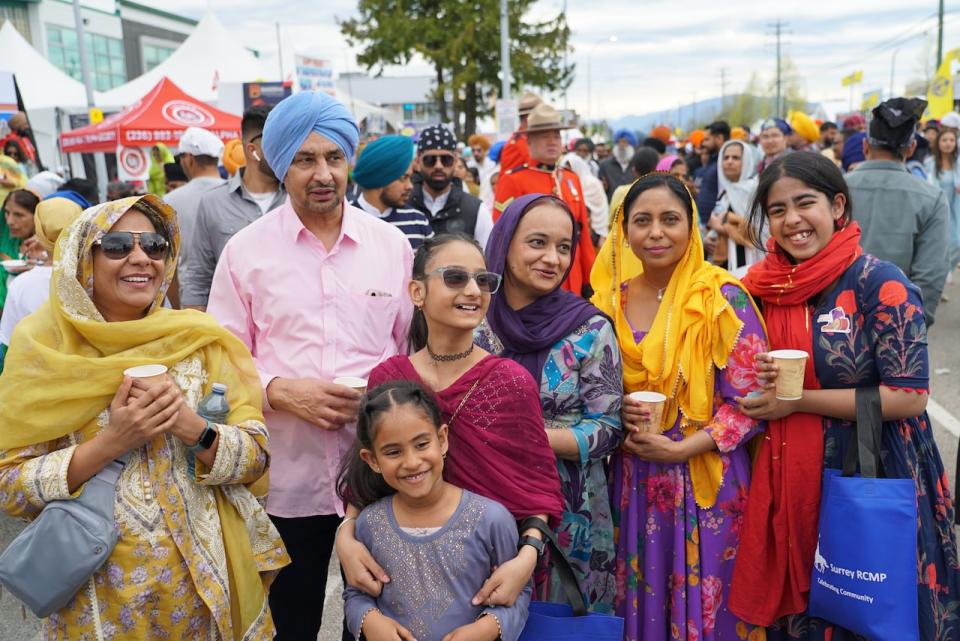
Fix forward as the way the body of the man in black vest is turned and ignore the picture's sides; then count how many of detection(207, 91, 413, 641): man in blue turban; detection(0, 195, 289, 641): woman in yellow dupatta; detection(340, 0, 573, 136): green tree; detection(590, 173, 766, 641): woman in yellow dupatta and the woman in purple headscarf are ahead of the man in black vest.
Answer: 4

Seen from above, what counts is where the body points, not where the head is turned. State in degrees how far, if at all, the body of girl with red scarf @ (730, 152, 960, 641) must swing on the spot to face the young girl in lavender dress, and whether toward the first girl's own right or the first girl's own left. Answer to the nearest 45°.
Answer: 0° — they already face them

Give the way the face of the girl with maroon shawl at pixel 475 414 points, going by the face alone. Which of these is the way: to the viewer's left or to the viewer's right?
to the viewer's right

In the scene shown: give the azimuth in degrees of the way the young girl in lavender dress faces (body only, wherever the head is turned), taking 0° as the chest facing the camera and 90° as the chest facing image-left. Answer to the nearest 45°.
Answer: approximately 0°

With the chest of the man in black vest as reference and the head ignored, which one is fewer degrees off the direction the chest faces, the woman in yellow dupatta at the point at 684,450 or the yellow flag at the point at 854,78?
the woman in yellow dupatta

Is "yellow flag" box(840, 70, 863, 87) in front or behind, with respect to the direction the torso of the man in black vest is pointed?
behind

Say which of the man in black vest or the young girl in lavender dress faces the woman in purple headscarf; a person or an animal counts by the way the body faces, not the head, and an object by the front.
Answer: the man in black vest

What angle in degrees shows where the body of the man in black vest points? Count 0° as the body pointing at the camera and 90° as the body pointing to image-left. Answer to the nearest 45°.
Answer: approximately 0°

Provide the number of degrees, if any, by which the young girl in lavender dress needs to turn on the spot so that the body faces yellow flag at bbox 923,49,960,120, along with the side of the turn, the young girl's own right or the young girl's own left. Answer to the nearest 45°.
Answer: approximately 135° to the young girl's own left
